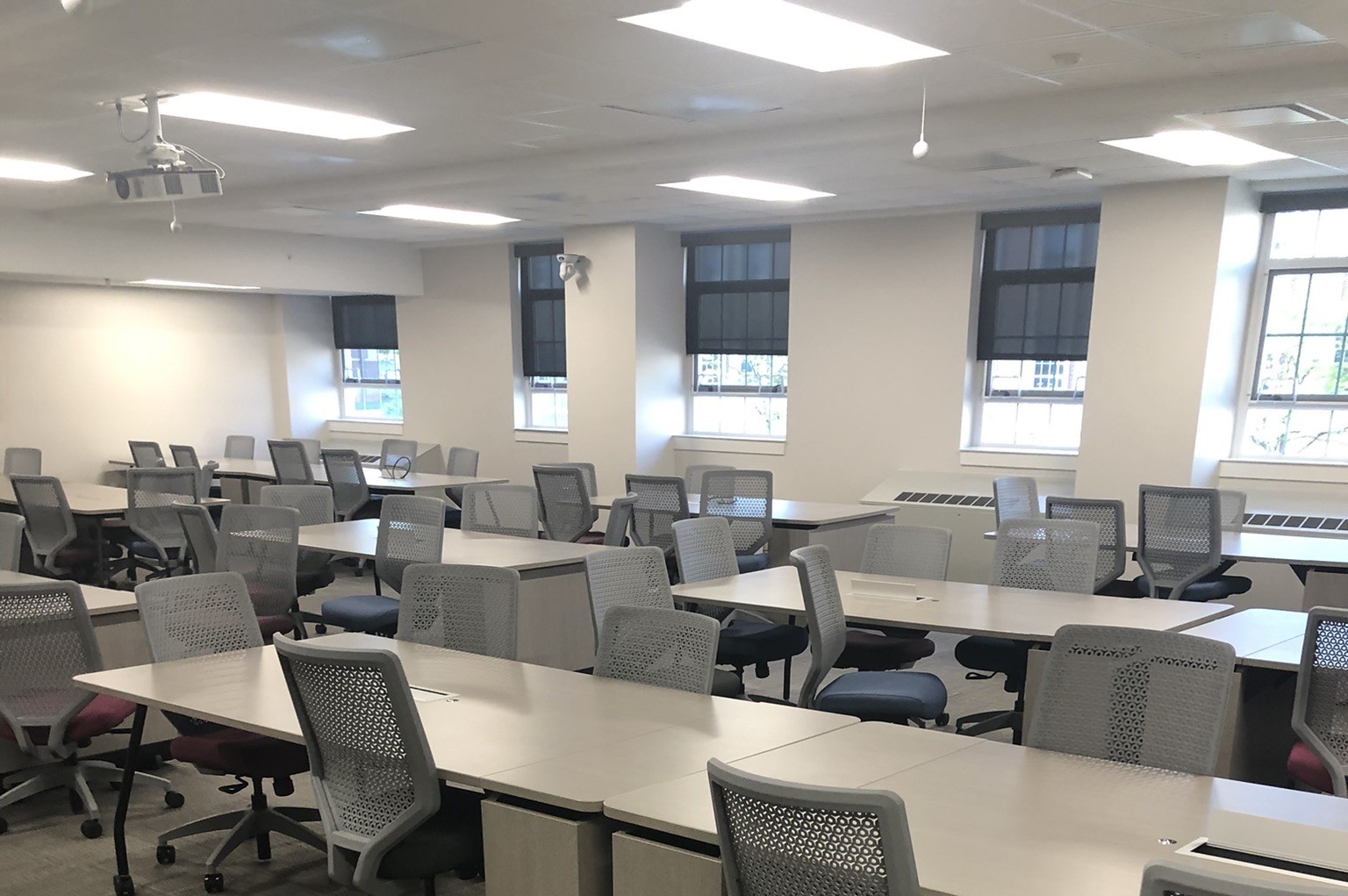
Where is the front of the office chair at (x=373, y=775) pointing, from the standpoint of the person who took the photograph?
facing away from the viewer and to the right of the viewer

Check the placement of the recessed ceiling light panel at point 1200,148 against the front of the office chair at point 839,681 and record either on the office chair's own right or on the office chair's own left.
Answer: on the office chair's own left

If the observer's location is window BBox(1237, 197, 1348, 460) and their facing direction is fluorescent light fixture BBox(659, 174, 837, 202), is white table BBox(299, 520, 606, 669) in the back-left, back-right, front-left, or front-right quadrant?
front-left

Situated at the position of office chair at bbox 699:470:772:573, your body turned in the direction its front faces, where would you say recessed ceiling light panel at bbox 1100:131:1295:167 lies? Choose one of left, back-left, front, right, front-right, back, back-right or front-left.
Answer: right

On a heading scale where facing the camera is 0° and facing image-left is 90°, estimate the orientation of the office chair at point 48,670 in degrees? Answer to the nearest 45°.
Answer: approximately 225°

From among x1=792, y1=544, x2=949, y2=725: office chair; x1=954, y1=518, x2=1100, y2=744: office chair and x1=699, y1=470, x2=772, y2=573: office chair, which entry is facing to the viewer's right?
x1=792, y1=544, x2=949, y2=725: office chair

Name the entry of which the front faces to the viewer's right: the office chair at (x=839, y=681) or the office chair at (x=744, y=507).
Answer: the office chair at (x=839, y=681)

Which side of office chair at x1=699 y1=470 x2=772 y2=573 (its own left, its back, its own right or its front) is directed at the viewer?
back

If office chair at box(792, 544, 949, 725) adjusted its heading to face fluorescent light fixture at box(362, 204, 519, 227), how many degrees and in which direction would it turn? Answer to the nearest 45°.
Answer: approximately 135° to its left

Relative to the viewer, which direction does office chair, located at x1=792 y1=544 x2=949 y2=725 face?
to the viewer's right
